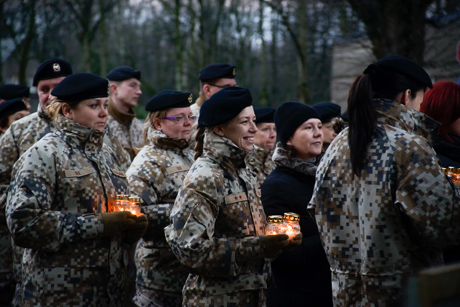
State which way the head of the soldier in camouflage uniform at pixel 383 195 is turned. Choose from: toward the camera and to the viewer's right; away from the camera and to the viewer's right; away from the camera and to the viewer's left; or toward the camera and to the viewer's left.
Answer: away from the camera and to the viewer's right

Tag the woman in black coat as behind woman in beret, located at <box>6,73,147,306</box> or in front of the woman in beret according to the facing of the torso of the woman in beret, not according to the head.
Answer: in front

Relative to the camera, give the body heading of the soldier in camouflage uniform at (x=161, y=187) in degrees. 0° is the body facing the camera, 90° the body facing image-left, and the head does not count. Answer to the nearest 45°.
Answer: approximately 315°

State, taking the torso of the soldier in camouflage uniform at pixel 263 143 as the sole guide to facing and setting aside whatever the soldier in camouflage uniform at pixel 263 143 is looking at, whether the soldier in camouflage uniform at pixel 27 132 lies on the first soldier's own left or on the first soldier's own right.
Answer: on the first soldier's own right

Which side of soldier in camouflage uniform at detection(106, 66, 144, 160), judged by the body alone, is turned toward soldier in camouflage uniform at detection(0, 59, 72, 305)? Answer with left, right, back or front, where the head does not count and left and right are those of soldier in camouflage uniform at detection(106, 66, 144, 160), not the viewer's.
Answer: right

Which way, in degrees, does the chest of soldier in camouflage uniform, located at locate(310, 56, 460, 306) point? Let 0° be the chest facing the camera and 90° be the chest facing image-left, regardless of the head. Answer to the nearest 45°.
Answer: approximately 225°

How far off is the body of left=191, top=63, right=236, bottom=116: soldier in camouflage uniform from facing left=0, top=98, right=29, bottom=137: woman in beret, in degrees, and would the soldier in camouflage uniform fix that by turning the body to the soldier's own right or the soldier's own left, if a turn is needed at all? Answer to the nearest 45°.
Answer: approximately 135° to the soldier's own right

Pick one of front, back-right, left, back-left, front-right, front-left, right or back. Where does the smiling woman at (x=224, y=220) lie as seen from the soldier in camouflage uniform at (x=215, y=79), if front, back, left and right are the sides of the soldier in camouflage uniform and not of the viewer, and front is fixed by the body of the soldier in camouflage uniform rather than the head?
front-right

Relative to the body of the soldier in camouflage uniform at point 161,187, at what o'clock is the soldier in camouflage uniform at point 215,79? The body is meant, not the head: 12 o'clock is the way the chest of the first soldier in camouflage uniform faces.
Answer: The soldier in camouflage uniform at point 215,79 is roughly at 8 o'clock from the soldier in camouflage uniform at point 161,187.

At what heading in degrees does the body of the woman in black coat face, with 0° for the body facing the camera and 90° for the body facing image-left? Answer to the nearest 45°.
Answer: approximately 315°

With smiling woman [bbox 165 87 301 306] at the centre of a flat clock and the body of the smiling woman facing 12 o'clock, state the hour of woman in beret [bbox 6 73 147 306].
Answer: The woman in beret is roughly at 5 o'clock from the smiling woman.

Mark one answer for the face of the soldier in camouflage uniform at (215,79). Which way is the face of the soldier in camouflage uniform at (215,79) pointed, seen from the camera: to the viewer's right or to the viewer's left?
to the viewer's right
